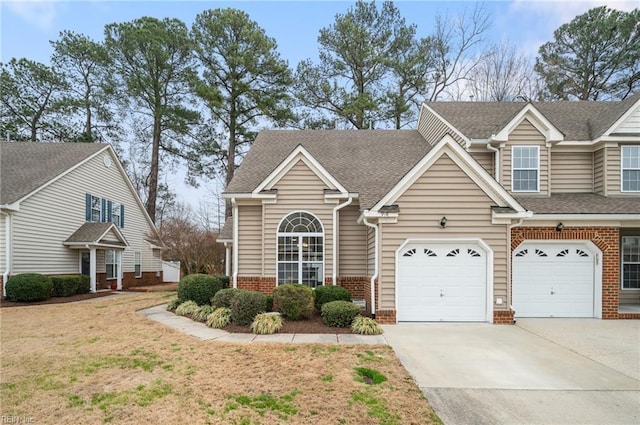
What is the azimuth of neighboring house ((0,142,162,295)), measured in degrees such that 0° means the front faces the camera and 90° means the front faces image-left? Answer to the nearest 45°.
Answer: approximately 315°

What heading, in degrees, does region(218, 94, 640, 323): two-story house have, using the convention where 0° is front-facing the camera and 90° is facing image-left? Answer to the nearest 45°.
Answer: approximately 0°

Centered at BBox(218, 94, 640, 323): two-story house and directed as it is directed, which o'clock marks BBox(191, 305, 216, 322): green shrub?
The green shrub is roughly at 2 o'clock from the two-story house.

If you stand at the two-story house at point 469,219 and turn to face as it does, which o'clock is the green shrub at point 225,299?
The green shrub is roughly at 2 o'clock from the two-story house.
